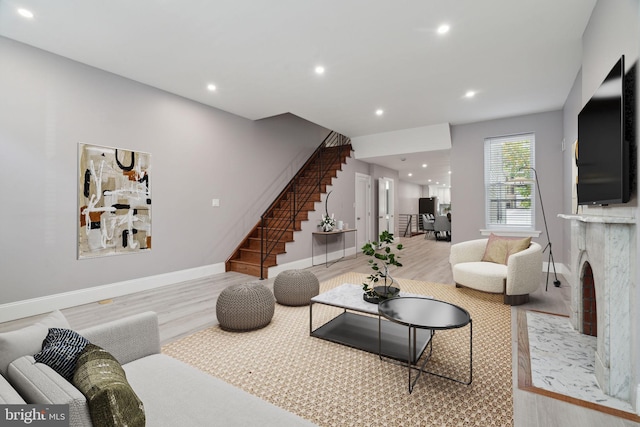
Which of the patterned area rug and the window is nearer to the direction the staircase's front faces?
the patterned area rug

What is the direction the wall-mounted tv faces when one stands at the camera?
facing to the left of the viewer

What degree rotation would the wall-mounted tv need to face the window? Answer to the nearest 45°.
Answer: approximately 90° to its right

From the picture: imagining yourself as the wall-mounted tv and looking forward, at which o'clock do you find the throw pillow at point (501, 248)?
The throw pillow is roughly at 2 o'clock from the wall-mounted tv.

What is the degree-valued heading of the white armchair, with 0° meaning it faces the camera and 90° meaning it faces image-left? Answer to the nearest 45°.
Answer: approximately 45°

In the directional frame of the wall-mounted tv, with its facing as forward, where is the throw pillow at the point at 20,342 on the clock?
The throw pillow is roughly at 10 o'clock from the wall-mounted tv.

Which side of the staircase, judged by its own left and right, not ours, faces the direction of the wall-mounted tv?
left

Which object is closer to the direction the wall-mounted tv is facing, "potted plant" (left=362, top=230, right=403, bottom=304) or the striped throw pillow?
the potted plant

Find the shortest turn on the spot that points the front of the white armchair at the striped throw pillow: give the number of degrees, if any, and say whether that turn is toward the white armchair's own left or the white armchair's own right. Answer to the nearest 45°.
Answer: approximately 45° to the white armchair's own left
